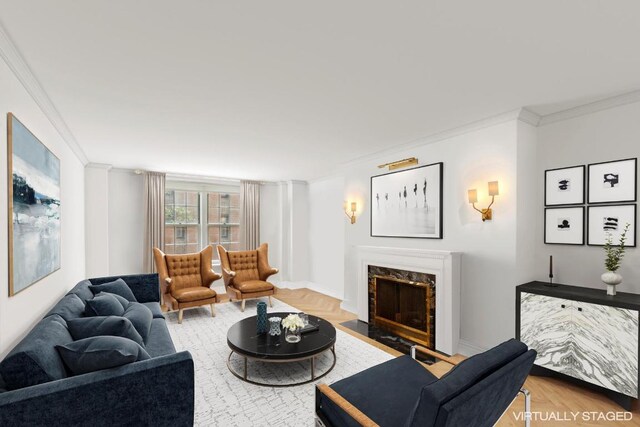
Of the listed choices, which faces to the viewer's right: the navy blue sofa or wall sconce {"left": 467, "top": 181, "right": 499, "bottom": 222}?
the navy blue sofa

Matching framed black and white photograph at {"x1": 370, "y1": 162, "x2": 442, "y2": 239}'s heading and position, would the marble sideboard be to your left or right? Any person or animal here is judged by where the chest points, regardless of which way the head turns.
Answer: on your left

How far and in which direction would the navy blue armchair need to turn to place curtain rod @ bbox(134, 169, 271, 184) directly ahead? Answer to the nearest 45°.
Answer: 0° — it already faces it

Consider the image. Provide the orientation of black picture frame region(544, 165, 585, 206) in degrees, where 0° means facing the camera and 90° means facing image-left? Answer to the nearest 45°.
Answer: approximately 45°

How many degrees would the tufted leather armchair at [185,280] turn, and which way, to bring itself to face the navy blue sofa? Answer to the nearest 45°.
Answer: approximately 45° to its right

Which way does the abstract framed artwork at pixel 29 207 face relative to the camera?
to the viewer's right

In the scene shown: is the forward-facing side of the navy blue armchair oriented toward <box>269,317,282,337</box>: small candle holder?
yes

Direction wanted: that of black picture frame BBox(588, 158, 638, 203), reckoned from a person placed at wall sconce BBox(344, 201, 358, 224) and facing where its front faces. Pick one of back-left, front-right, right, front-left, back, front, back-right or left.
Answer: left

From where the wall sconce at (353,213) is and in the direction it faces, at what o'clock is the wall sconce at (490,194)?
the wall sconce at (490,194) is roughly at 9 o'clock from the wall sconce at (353,213).

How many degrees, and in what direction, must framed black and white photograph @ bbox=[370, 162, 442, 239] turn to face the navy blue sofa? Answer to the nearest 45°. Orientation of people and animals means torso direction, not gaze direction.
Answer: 0° — it already faces it
